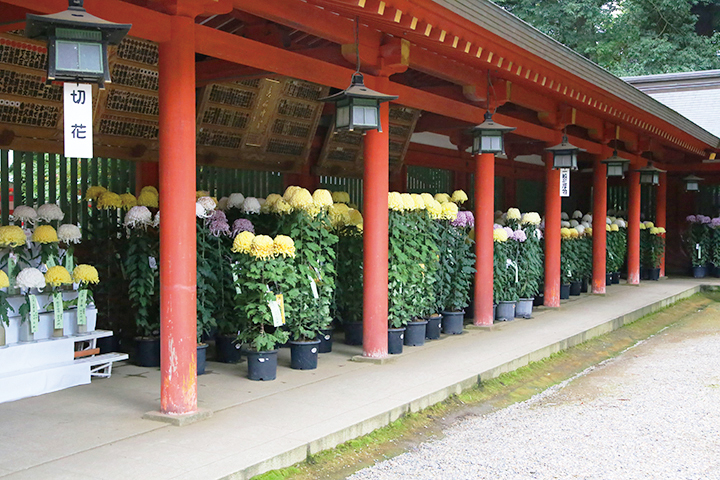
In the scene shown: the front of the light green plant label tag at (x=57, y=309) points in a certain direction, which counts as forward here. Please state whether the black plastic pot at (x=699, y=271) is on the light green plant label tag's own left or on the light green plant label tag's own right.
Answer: on the light green plant label tag's own left

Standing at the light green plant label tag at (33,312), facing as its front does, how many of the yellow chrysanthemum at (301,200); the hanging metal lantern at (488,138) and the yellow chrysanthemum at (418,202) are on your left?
3

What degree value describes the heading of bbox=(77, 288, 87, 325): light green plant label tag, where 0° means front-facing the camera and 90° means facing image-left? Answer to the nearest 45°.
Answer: approximately 0°

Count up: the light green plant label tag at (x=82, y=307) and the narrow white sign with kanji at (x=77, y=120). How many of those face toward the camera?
2

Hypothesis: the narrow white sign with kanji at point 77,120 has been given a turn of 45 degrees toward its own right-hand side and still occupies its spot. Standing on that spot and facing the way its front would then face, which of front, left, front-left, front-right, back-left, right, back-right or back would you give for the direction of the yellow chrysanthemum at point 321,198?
back

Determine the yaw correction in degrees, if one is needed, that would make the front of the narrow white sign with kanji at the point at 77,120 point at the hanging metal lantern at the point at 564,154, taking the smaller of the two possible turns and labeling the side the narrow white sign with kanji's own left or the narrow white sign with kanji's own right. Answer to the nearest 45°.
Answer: approximately 135° to the narrow white sign with kanji's own left

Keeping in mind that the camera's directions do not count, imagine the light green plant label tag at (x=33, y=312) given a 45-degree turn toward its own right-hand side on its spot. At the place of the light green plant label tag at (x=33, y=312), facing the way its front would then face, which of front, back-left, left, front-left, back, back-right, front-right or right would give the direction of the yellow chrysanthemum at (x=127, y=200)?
back

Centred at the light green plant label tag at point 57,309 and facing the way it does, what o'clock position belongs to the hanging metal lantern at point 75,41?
The hanging metal lantern is roughly at 12 o'clock from the light green plant label tag.
